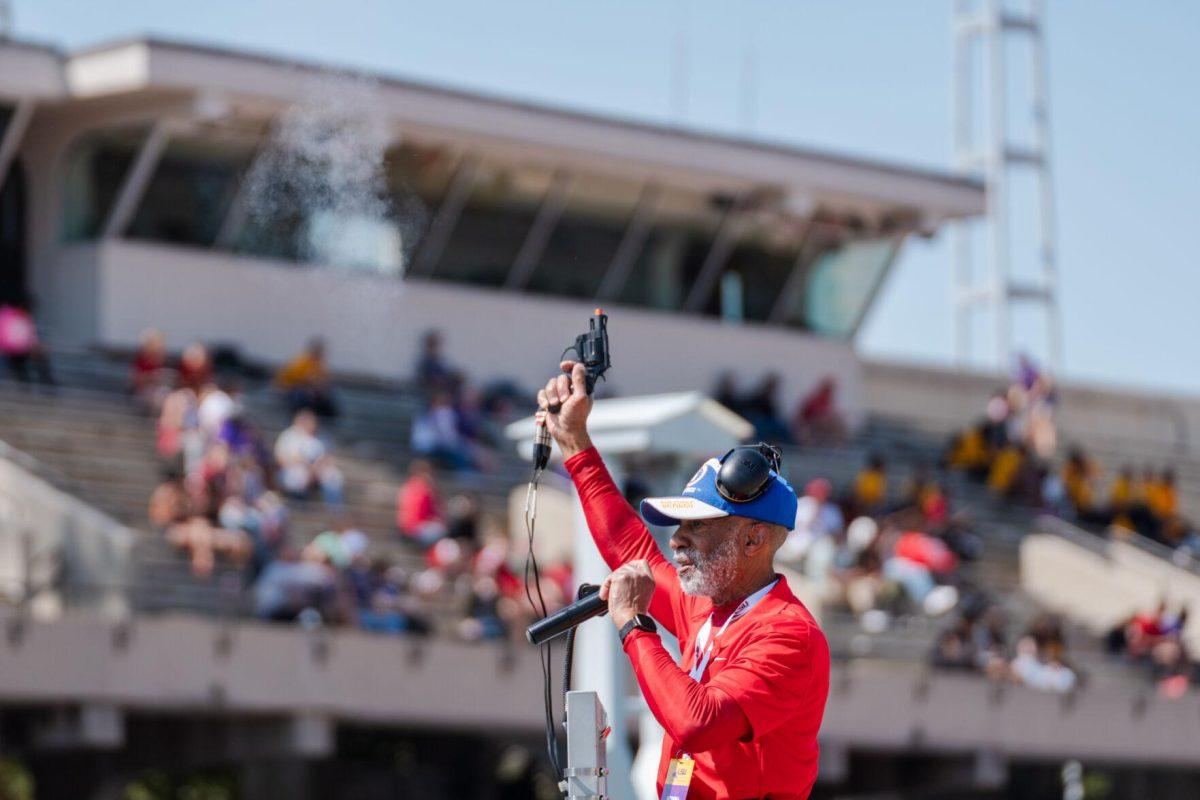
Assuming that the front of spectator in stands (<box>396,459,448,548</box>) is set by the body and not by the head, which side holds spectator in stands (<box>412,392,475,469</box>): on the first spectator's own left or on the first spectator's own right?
on the first spectator's own left

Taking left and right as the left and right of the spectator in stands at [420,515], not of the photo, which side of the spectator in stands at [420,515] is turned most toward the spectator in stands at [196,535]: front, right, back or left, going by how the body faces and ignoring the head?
right

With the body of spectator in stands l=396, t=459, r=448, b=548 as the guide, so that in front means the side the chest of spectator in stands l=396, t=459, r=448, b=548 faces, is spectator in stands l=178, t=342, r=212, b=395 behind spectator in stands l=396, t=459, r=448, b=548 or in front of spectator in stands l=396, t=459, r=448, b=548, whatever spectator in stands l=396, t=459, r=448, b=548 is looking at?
behind

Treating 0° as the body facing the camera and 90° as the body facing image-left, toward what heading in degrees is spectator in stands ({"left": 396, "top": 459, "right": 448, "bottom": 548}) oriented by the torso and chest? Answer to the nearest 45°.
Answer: approximately 315°

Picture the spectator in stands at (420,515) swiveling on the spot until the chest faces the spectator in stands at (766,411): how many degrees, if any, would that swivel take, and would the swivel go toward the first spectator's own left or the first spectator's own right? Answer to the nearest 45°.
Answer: approximately 90° to the first spectator's own left

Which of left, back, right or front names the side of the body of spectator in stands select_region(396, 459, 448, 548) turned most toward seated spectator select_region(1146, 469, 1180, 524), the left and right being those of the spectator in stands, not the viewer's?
left

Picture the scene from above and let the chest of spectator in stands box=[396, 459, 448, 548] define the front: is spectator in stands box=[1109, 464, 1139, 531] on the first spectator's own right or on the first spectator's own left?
on the first spectator's own left

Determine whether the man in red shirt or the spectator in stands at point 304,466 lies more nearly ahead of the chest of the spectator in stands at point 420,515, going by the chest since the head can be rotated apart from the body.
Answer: the man in red shirt

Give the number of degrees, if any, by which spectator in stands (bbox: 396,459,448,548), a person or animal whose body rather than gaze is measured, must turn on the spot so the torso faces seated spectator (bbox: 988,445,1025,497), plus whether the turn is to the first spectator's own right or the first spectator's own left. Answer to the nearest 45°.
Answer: approximately 90° to the first spectator's own left
